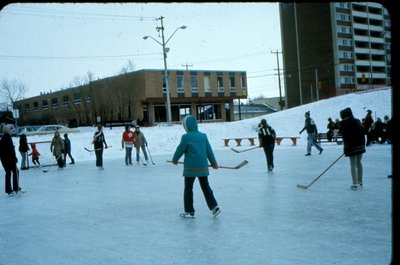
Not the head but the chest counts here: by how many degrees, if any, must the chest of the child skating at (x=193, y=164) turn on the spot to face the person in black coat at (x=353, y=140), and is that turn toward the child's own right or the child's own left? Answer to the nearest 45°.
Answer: approximately 90° to the child's own right

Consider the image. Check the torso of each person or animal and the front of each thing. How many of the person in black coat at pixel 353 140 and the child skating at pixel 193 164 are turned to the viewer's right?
0

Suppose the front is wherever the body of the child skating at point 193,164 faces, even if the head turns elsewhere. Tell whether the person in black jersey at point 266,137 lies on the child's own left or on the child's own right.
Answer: on the child's own right

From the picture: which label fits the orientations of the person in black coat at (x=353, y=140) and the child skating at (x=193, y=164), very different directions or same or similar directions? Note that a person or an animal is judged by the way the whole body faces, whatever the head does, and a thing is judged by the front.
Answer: same or similar directions

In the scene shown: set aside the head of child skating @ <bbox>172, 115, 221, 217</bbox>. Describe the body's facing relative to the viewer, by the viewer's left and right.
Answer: facing away from the viewer and to the left of the viewer

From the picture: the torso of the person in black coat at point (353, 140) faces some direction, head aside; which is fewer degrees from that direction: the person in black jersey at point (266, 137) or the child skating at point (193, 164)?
the person in black jersey

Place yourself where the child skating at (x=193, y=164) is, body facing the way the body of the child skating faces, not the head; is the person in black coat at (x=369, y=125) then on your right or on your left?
on your right

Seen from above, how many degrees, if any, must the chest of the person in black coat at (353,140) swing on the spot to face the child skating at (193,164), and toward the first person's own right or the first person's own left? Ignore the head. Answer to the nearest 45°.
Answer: approximately 90° to the first person's own left

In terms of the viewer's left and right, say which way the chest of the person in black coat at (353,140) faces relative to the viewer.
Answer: facing away from the viewer and to the left of the viewer
